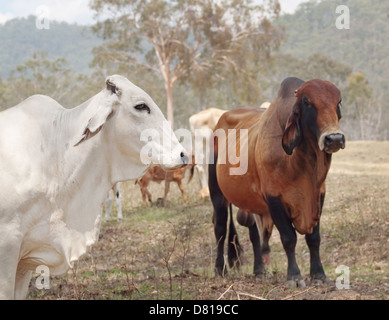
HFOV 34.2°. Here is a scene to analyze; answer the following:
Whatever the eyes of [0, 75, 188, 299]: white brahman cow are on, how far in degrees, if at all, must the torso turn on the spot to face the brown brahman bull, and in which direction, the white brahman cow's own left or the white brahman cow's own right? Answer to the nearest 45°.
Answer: approximately 45° to the white brahman cow's own left

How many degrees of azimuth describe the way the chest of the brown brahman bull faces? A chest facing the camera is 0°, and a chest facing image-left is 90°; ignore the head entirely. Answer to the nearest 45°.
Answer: approximately 315°

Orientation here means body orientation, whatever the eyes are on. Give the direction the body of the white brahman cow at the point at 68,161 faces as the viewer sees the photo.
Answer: to the viewer's right

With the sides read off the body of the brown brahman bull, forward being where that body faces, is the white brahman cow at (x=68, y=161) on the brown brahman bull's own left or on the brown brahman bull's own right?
on the brown brahman bull's own right

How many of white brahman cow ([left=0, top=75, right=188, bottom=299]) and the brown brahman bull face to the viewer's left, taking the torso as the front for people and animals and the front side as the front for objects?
0

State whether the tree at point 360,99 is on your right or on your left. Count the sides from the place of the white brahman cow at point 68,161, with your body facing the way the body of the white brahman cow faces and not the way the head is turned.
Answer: on your left

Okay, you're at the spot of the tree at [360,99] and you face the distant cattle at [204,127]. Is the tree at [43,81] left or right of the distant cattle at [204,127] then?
right

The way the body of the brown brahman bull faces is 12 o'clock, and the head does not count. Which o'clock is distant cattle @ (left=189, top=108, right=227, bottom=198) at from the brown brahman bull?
The distant cattle is roughly at 7 o'clock from the brown brahman bull.

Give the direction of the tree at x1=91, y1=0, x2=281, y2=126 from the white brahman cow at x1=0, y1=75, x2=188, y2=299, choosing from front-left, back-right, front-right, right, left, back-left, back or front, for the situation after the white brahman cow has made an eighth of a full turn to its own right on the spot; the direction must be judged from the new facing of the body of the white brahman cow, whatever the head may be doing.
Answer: back-left

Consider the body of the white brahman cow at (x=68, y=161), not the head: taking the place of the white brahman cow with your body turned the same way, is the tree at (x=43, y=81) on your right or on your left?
on your left

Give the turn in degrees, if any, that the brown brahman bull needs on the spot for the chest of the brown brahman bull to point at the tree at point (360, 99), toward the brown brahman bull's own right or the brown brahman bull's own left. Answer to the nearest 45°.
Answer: approximately 135° to the brown brahman bull's own left
